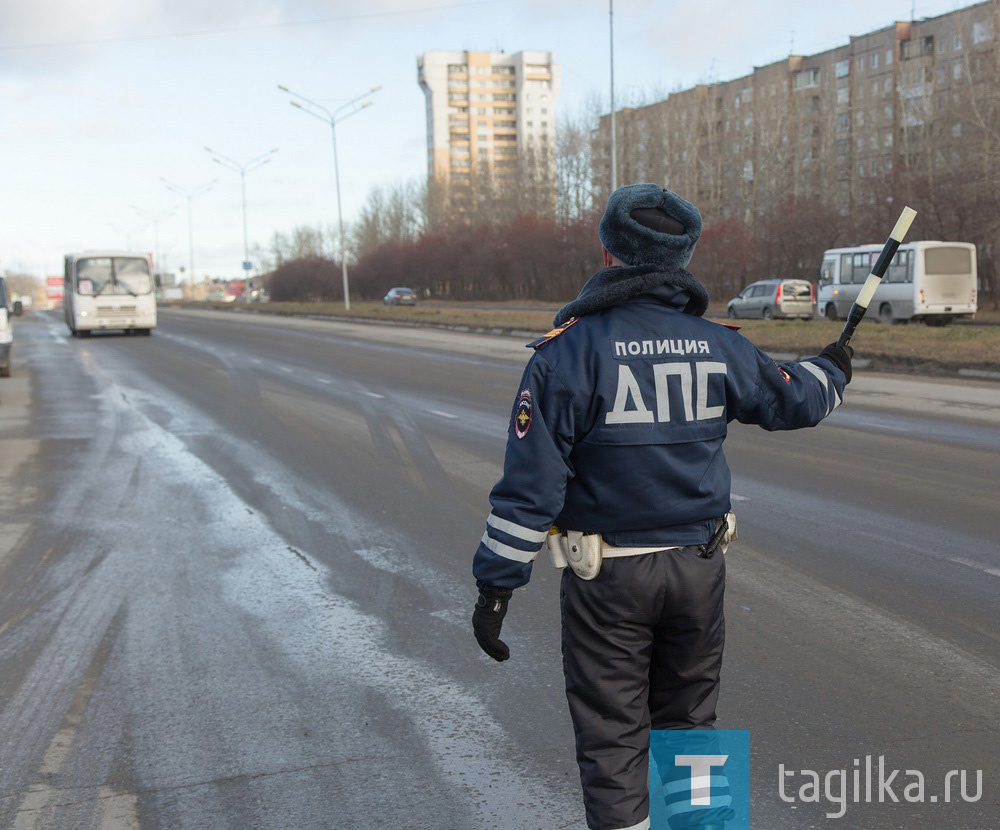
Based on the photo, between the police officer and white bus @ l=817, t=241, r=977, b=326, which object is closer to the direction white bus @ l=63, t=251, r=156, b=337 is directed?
the police officer

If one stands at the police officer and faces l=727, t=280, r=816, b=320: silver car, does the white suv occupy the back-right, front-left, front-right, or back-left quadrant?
front-left

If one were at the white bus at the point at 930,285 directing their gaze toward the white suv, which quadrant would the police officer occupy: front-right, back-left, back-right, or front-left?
front-left

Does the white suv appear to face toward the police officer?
yes

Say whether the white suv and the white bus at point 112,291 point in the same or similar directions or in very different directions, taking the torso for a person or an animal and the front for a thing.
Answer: same or similar directions

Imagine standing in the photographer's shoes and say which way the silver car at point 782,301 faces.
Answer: facing away from the viewer and to the left of the viewer

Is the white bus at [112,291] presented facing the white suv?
yes

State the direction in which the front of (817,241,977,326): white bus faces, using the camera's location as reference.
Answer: facing away from the viewer and to the left of the viewer

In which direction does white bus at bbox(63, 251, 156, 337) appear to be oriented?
toward the camera

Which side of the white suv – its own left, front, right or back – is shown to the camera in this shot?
front

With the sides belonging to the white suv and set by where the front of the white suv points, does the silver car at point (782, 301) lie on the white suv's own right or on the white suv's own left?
on the white suv's own left

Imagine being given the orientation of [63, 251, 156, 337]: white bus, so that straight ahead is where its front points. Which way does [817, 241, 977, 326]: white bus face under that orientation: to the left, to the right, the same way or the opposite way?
the opposite way

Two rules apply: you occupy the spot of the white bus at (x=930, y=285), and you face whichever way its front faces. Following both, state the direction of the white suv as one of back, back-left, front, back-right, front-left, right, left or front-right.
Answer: left

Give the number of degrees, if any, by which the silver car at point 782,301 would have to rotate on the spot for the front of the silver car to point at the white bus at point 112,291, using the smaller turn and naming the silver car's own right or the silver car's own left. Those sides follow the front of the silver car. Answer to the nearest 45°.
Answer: approximately 45° to the silver car's own left

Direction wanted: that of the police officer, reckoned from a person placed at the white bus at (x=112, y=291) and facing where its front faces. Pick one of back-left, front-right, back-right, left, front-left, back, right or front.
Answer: front

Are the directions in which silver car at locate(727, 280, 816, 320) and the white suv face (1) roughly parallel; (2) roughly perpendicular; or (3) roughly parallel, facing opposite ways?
roughly parallel, facing opposite ways

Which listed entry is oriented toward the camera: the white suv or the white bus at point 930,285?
the white suv

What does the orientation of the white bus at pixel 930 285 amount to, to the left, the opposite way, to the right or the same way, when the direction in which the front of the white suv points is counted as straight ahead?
the opposite way
